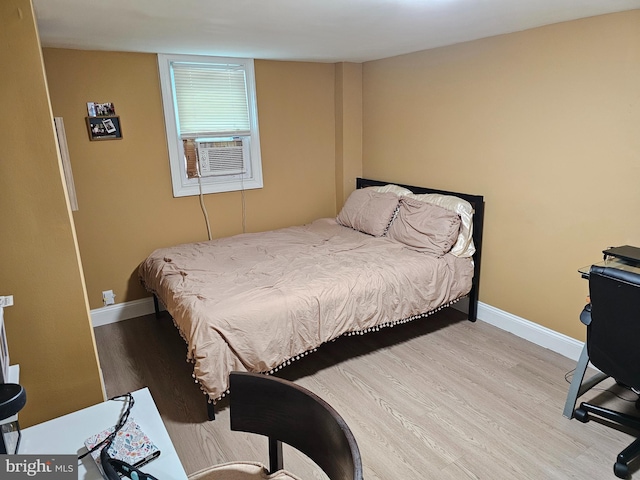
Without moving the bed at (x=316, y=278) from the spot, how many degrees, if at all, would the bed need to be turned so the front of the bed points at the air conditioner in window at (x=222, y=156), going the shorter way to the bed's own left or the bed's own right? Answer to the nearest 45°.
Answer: approximately 90° to the bed's own right

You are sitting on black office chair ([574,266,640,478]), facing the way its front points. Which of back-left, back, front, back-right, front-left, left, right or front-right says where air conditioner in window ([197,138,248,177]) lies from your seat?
back-left

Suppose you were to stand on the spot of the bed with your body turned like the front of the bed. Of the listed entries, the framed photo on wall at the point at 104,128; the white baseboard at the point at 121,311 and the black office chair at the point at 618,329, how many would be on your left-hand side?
1

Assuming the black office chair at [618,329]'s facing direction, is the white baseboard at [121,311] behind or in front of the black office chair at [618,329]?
behind

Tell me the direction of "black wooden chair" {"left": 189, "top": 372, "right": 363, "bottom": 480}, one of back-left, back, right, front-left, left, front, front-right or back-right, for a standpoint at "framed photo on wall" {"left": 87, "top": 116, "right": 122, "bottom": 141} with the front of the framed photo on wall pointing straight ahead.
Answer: front

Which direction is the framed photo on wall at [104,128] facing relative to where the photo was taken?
toward the camera

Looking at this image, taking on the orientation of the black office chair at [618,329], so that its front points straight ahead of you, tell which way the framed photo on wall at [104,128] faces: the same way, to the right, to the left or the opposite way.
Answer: to the right

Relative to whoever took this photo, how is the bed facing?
facing the viewer and to the left of the viewer

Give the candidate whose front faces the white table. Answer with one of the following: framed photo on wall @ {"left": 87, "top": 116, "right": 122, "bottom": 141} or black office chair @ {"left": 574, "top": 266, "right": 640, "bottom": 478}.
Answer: the framed photo on wall

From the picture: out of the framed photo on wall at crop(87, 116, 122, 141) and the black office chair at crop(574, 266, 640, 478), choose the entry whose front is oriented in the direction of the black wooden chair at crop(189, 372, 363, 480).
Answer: the framed photo on wall

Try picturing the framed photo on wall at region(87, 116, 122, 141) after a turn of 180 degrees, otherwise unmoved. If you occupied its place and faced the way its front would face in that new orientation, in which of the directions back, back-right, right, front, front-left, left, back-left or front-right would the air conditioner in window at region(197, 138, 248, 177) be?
right

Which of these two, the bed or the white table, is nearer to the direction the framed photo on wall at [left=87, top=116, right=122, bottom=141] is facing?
the white table

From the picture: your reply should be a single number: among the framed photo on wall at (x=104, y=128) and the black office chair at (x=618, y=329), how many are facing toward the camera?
1

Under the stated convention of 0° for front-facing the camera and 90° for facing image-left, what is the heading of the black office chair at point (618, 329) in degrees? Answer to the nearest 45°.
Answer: approximately 225°

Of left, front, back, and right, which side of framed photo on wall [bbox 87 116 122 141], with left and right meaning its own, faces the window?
left
